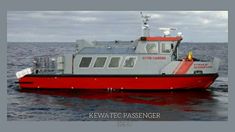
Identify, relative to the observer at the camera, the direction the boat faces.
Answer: facing to the right of the viewer
